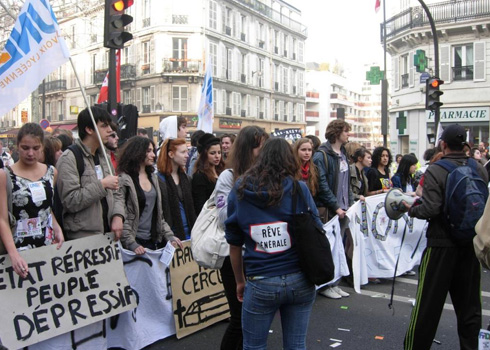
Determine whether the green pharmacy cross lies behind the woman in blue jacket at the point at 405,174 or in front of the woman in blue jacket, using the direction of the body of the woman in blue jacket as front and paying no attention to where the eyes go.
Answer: behind

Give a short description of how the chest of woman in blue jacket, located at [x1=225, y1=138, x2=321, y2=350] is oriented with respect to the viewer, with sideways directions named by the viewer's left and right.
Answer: facing away from the viewer

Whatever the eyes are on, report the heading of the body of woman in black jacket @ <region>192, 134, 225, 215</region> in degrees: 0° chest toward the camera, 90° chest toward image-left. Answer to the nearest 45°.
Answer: approximately 315°

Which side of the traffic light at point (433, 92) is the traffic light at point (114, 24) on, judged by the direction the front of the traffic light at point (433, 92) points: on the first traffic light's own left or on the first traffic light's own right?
on the first traffic light's own right

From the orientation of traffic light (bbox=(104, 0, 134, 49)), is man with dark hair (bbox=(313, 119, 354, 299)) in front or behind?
in front

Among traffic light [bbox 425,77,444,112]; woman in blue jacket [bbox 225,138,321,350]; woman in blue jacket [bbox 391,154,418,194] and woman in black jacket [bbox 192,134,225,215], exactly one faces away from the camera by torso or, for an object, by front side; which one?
woman in blue jacket [bbox 225,138,321,350]

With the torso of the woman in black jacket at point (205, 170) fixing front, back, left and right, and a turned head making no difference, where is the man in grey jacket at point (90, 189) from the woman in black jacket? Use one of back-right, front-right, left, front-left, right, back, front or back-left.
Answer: right

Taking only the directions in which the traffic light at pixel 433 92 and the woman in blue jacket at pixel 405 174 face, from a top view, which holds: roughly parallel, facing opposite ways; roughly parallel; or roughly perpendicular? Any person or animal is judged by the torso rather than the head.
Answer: roughly parallel

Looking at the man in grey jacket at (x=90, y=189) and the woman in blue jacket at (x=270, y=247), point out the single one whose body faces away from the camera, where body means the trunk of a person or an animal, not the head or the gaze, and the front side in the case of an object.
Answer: the woman in blue jacket

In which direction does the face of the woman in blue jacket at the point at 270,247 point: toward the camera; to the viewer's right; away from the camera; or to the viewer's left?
away from the camera

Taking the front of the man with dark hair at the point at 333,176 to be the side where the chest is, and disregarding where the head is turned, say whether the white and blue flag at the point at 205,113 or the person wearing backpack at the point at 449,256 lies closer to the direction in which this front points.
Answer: the person wearing backpack

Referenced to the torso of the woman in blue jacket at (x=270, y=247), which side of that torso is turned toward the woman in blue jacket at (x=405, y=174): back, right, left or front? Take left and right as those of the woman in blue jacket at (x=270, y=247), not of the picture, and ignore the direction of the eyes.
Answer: front

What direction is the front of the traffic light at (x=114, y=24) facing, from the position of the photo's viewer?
facing the viewer and to the right of the viewer

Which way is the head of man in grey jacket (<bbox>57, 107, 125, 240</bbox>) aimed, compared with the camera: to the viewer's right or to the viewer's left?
to the viewer's right

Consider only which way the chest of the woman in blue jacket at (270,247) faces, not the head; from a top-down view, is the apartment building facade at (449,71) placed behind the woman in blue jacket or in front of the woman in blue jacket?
in front

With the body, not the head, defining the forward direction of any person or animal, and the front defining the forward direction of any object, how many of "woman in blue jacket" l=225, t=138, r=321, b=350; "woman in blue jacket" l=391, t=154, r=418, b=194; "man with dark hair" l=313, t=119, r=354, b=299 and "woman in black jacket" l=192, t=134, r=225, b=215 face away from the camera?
1

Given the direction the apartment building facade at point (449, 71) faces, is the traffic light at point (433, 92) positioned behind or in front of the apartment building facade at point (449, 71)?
in front
